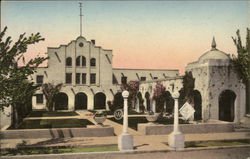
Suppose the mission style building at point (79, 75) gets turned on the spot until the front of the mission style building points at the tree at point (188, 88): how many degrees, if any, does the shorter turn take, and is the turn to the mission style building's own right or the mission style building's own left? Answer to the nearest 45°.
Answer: approximately 45° to the mission style building's own left

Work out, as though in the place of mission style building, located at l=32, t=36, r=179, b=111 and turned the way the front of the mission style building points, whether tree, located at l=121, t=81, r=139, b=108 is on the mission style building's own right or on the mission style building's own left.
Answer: on the mission style building's own left

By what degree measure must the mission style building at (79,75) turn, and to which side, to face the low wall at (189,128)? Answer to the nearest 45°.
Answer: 0° — it already faces it

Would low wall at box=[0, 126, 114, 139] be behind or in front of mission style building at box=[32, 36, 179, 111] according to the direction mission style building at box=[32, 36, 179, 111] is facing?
in front

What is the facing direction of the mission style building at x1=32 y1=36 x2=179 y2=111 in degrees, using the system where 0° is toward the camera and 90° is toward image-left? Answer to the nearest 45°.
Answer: approximately 0°

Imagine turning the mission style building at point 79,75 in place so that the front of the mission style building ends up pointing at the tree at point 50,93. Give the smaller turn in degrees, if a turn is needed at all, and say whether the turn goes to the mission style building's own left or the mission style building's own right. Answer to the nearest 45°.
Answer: approximately 45° to the mission style building's own right

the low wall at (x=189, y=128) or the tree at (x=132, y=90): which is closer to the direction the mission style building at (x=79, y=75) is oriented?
the low wall
